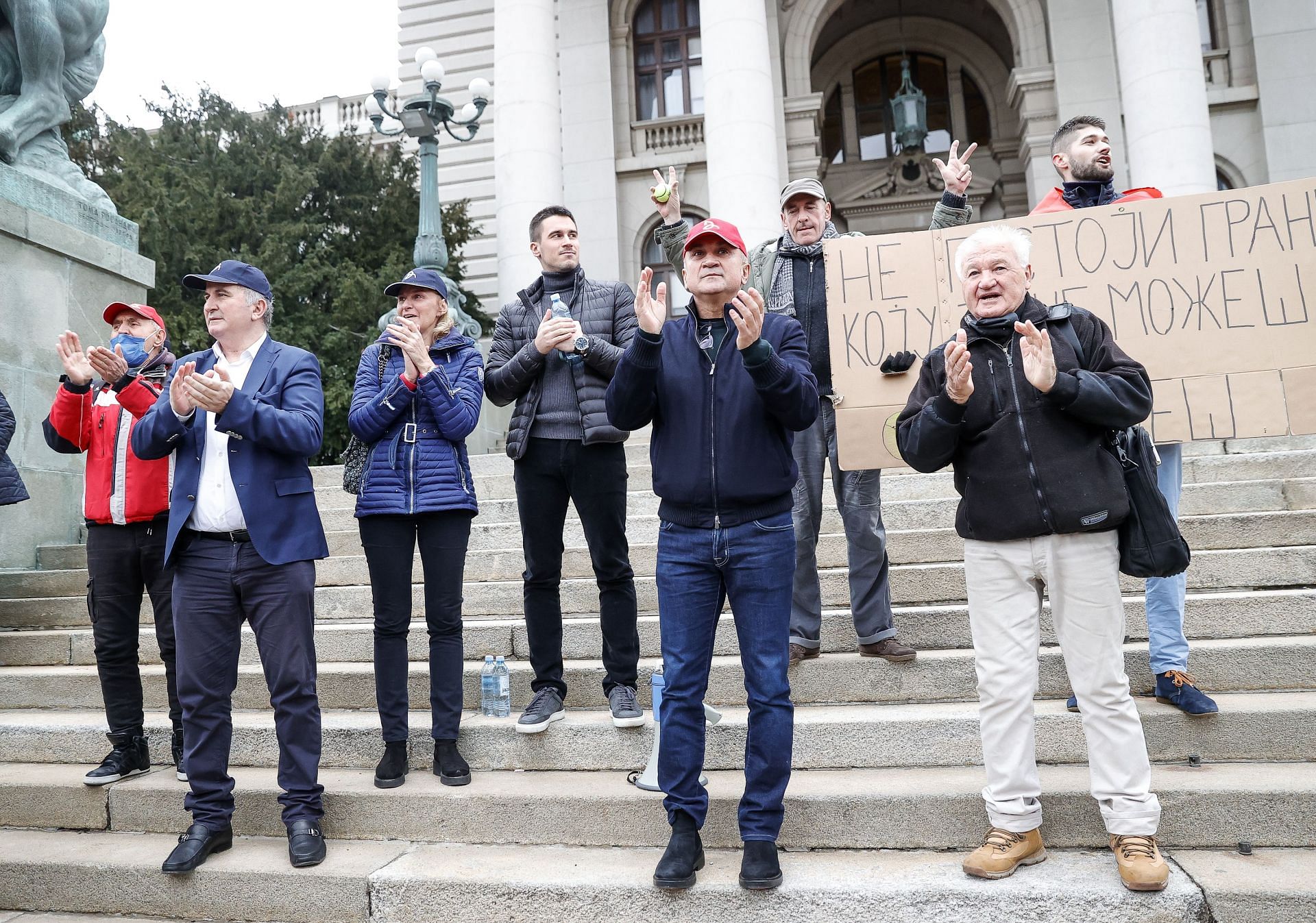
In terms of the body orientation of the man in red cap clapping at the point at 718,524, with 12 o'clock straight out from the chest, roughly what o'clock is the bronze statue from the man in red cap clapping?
The bronze statue is roughly at 4 o'clock from the man in red cap clapping.

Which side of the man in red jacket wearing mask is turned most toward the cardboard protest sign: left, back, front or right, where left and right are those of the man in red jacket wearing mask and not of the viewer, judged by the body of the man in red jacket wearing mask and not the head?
left

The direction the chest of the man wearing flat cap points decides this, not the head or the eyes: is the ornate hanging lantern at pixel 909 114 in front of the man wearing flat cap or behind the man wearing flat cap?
behind

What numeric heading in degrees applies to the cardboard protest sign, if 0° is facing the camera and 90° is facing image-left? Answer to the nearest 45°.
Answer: approximately 0°

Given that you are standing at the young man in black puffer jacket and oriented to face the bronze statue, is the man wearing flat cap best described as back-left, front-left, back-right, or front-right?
back-right

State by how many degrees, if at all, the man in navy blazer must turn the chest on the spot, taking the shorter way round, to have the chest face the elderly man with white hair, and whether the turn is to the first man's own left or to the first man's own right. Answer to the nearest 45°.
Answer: approximately 90° to the first man's own left

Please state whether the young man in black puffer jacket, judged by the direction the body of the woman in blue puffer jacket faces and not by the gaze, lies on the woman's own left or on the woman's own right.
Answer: on the woman's own left

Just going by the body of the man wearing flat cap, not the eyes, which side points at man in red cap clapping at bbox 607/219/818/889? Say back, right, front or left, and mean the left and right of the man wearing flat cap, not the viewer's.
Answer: front

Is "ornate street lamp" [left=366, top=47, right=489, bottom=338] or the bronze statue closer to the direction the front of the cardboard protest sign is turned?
the bronze statue

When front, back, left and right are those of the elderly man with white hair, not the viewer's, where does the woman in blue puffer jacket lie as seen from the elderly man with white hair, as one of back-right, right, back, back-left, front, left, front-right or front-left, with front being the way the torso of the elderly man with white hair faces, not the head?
right
